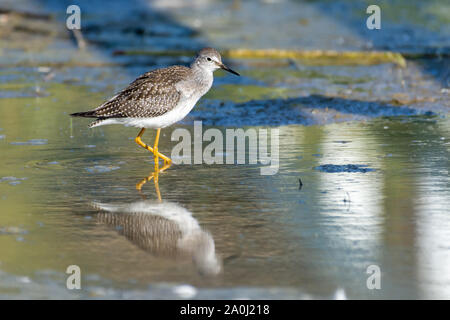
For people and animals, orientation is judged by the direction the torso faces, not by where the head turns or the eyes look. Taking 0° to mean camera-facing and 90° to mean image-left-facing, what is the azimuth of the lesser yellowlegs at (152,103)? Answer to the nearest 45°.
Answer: approximately 270°
